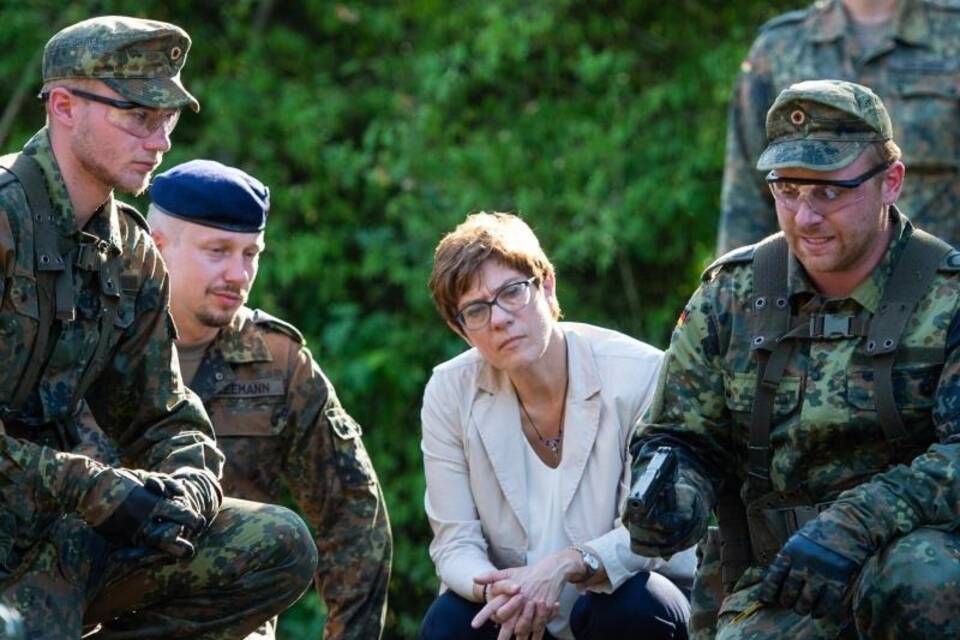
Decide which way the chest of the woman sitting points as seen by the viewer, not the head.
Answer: toward the camera
